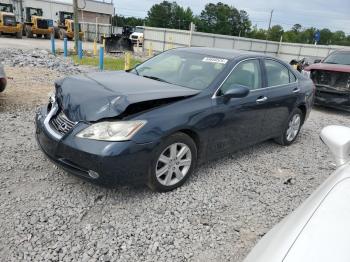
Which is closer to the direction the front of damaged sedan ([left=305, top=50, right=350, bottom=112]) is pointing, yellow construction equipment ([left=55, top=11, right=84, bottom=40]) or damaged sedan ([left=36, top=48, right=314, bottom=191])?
the damaged sedan

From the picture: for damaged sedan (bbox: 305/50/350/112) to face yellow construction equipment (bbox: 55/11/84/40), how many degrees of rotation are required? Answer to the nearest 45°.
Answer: approximately 90° to its right

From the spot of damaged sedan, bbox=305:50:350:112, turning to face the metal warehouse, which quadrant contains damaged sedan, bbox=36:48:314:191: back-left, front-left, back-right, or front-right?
back-left

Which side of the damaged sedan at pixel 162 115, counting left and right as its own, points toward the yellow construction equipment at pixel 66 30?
right

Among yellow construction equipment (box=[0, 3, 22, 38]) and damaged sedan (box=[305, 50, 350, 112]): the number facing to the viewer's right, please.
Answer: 0

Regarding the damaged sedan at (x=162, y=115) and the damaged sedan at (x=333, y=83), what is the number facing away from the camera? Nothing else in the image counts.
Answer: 0

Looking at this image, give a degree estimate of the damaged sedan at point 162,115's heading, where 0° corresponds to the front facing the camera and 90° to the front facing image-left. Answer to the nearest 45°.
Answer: approximately 45°

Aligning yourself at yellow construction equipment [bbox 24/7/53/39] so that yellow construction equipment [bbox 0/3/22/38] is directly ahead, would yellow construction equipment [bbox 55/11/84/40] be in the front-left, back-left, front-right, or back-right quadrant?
back-left

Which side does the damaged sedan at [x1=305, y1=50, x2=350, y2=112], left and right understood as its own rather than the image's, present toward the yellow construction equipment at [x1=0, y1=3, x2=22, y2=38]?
right

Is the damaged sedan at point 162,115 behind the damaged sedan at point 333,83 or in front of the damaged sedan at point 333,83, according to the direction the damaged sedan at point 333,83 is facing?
in front

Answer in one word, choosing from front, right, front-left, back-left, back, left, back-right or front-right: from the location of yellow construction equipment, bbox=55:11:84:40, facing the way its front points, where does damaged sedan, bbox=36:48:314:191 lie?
back-left
